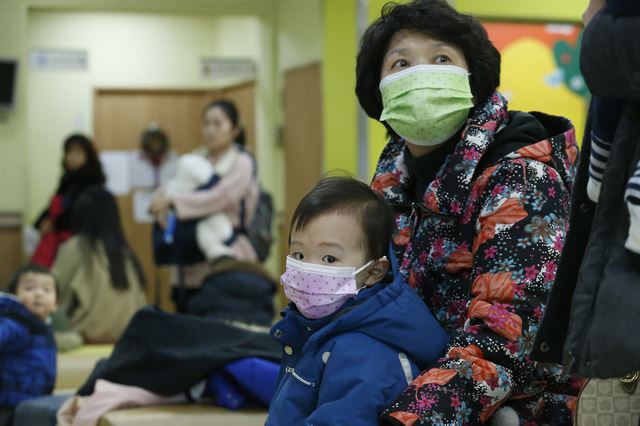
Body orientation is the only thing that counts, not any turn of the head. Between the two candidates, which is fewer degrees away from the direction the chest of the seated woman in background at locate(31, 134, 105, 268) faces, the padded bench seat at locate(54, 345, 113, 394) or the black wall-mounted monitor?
the padded bench seat

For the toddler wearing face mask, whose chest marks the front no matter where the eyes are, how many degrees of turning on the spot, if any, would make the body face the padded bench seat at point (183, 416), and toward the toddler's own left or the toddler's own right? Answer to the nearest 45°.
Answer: approximately 90° to the toddler's own right

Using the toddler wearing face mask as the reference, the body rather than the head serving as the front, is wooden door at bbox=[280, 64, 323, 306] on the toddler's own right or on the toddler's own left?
on the toddler's own right

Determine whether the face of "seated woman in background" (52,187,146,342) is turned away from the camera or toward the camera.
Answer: away from the camera

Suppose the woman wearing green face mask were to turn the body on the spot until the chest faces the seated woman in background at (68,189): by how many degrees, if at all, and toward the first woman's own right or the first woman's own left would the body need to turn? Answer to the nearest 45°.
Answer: approximately 90° to the first woman's own right

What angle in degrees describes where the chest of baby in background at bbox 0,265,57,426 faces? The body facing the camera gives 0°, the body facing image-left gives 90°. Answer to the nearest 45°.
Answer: approximately 315°

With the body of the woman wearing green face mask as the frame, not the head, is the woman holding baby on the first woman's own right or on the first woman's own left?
on the first woman's own right

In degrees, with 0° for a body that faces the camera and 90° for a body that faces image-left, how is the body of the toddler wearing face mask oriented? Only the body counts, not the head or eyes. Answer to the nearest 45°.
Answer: approximately 45°

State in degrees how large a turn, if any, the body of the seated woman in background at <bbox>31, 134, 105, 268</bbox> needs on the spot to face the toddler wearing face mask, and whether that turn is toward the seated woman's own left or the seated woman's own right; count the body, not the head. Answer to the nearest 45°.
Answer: approximately 45° to the seated woman's own left

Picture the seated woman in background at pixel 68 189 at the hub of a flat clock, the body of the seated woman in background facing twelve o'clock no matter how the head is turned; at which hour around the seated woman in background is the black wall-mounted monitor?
The black wall-mounted monitor is roughly at 4 o'clock from the seated woman in background.
